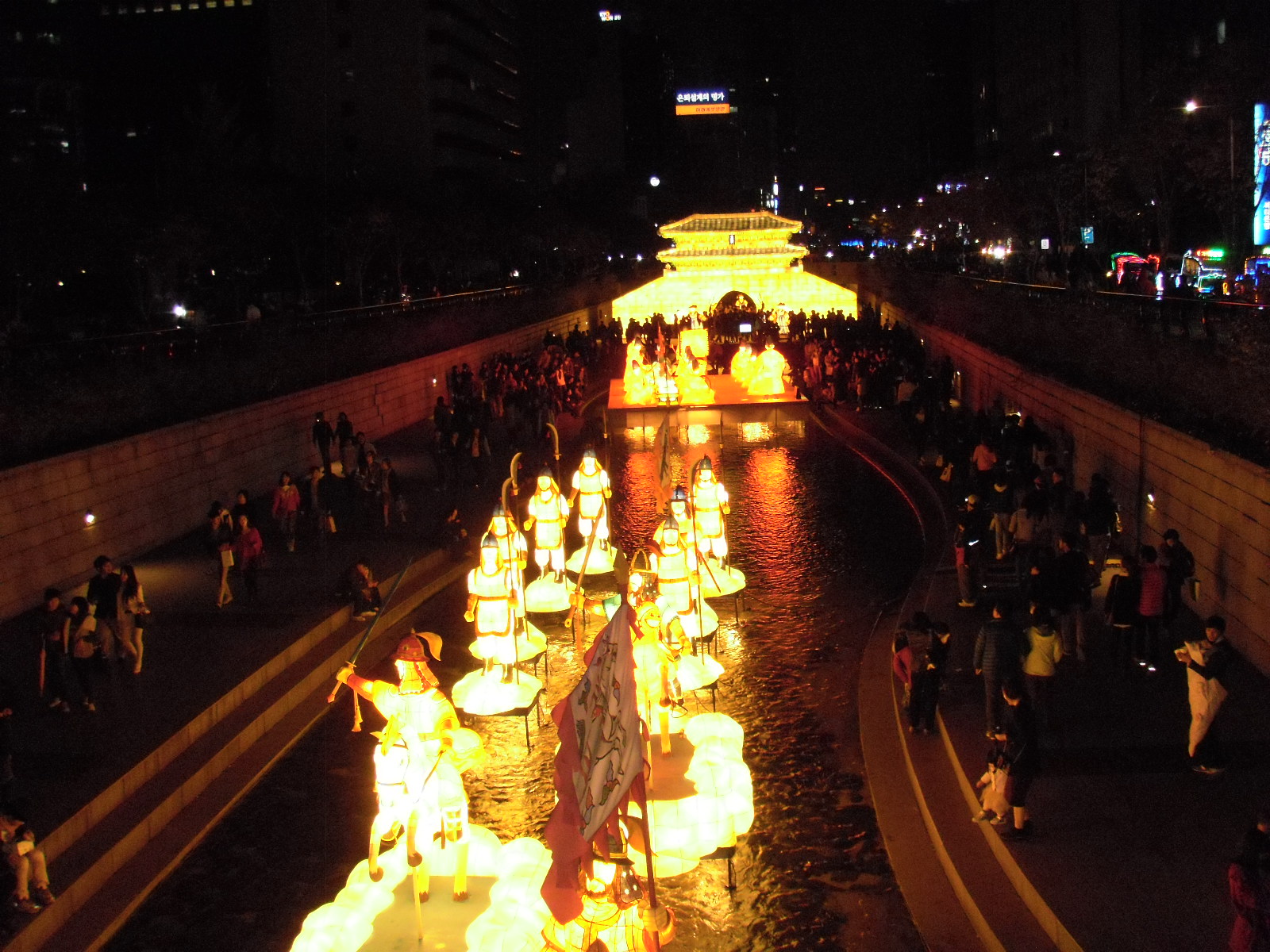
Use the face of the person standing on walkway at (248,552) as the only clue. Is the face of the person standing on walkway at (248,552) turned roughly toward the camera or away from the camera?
toward the camera

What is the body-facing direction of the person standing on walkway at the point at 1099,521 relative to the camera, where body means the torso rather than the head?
away from the camera

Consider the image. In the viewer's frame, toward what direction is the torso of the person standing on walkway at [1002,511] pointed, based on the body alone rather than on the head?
toward the camera

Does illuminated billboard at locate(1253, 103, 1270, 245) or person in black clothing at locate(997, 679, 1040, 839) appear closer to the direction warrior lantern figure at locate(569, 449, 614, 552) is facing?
the person in black clothing

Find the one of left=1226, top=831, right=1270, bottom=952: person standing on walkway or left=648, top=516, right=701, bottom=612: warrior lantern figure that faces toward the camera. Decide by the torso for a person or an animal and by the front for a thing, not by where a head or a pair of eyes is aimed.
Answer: the warrior lantern figure

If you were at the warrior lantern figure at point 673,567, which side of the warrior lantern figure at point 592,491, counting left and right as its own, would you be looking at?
front

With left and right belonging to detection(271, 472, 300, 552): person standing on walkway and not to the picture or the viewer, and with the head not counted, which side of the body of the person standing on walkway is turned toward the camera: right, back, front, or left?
front

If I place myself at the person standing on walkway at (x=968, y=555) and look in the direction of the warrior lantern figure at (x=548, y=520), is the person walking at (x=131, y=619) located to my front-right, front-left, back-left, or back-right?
front-left

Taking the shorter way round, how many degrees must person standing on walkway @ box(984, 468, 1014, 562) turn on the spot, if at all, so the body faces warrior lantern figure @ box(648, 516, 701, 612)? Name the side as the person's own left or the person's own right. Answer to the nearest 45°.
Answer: approximately 45° to the person's own right

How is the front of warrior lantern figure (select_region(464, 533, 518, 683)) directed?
toward the camera

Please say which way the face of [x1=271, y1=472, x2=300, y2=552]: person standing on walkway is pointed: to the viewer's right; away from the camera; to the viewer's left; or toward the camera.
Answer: toward the camera

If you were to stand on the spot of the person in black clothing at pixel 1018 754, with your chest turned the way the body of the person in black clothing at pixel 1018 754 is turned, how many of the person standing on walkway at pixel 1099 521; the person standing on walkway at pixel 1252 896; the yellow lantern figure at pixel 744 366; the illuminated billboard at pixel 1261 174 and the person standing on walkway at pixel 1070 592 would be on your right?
4

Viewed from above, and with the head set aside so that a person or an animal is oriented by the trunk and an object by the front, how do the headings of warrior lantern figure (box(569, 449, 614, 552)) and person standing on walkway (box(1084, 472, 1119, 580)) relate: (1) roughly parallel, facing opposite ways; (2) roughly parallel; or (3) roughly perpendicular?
roughly parallel, facing opposite ways
